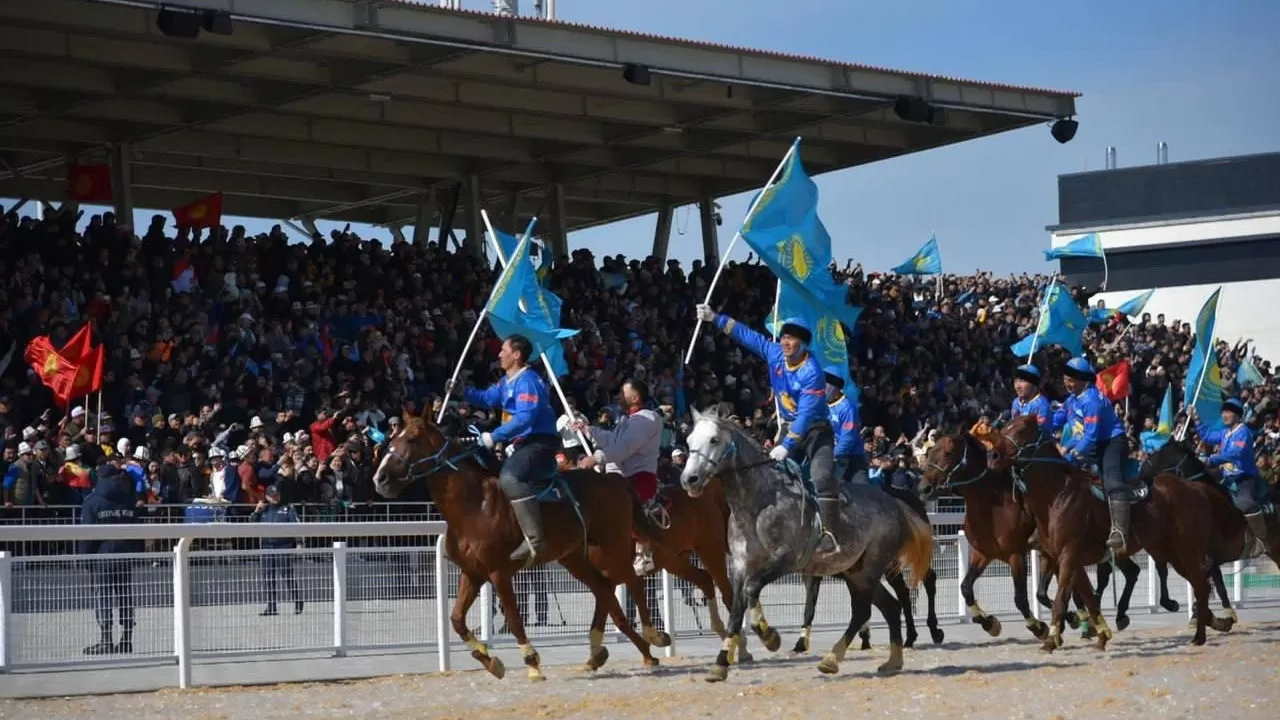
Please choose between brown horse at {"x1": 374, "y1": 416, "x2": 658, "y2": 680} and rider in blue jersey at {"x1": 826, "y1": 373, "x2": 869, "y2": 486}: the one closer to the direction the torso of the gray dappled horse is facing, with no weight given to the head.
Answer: the brown horse

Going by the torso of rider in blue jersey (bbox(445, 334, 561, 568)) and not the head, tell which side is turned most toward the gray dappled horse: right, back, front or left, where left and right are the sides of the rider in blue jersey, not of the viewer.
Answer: back

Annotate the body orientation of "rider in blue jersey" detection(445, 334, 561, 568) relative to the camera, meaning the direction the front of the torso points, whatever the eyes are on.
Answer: to the viewer's left

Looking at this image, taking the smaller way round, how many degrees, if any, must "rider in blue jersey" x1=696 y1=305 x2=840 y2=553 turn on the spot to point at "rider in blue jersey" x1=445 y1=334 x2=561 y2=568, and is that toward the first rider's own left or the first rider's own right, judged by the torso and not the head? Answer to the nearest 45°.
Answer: approximately 45° to the first rider's own right

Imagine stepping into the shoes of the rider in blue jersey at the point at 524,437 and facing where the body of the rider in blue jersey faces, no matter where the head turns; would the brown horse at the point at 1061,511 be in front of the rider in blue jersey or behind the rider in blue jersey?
behind

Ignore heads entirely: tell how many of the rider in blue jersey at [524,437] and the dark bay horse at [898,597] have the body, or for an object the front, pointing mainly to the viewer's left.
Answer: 2

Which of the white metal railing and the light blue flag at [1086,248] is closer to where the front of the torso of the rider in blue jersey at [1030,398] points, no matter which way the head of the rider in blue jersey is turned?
the white metal railing

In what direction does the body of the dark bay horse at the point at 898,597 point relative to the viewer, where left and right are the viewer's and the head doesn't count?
facing to the left of the viewer

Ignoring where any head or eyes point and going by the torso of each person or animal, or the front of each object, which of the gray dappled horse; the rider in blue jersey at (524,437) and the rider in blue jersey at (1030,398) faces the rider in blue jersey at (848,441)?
the rider in blue jersey at (1030,398)

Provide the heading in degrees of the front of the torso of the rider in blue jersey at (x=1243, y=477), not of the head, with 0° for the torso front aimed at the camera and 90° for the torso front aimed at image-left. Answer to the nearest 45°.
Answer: approximately 45°

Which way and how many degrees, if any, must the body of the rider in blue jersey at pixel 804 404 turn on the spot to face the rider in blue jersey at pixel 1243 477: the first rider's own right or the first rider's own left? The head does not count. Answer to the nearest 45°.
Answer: approximately 180°
